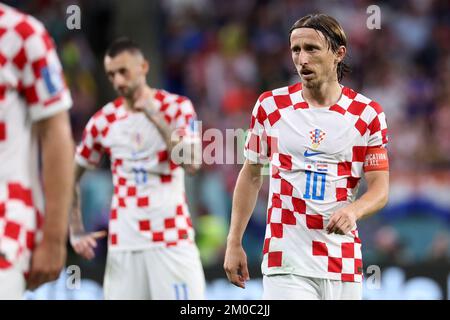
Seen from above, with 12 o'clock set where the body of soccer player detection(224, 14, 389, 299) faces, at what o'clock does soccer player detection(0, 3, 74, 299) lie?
soccer player detection(0, 3, 74, 299) is roughly at 1 o'clock from soccer player detection(224, 14, 389, 299).

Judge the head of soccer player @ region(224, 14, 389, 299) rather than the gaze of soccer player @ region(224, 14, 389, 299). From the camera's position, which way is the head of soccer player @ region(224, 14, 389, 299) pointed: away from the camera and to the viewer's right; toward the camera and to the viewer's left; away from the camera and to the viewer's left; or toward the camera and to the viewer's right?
toward the camera and to the viewer's left

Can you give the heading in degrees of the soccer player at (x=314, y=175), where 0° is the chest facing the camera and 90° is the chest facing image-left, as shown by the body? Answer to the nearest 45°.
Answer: approximately 0°

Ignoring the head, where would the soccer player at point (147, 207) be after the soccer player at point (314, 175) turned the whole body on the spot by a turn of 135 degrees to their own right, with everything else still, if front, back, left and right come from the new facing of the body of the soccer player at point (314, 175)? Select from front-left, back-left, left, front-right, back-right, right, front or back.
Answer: front
